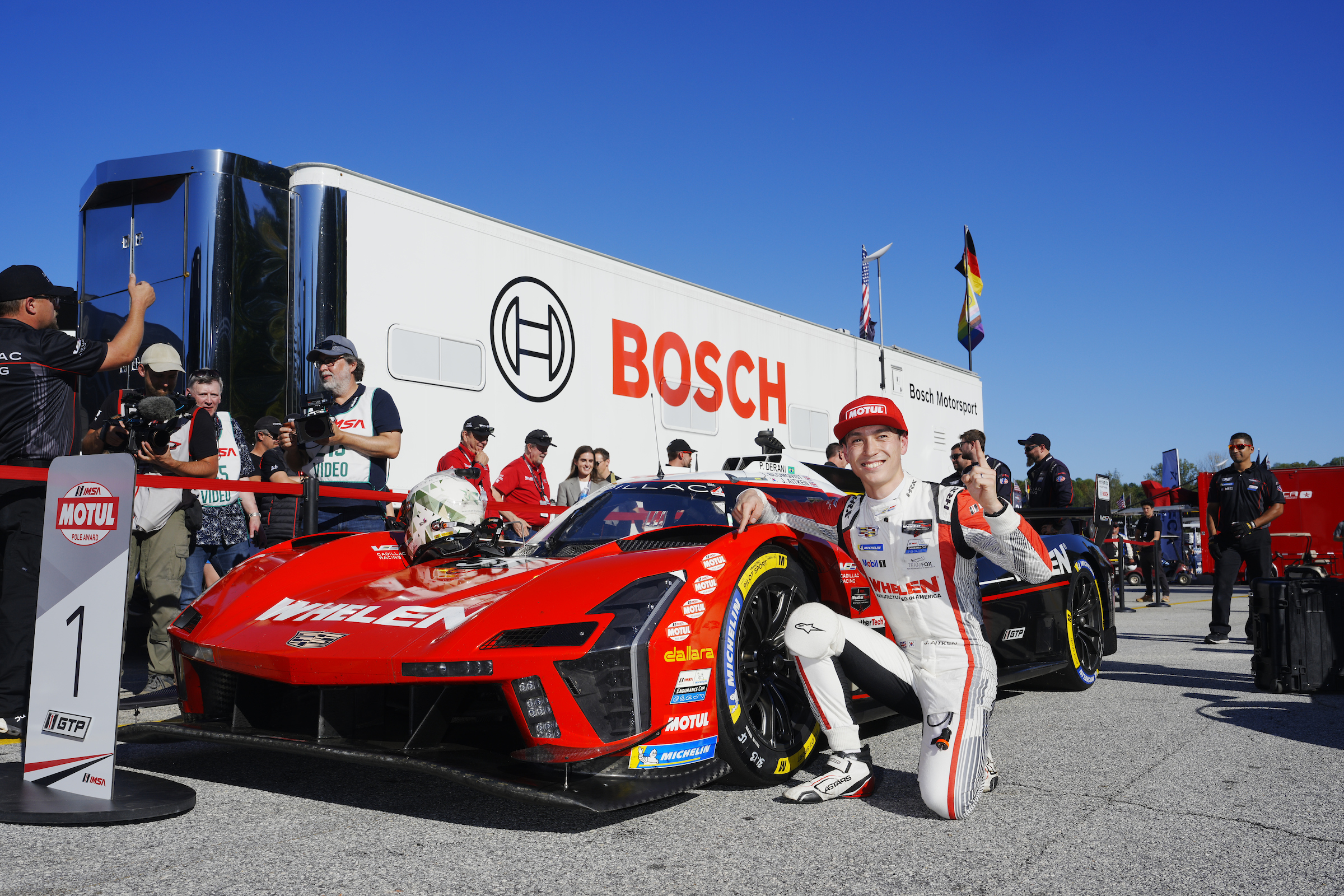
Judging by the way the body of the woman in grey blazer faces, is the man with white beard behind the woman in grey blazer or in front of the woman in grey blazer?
in front

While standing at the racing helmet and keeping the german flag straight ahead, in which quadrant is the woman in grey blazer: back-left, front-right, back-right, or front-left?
front-left

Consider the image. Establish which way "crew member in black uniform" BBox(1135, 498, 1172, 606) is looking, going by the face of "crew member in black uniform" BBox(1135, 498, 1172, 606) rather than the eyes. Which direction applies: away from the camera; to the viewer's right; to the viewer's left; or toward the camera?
toward the camera

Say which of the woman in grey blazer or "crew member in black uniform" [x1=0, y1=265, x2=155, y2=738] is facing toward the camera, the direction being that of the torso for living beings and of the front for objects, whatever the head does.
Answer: the woman in grey blazer

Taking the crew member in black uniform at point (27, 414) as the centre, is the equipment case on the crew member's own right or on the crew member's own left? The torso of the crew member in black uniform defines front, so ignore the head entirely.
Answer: on the crew member's own right

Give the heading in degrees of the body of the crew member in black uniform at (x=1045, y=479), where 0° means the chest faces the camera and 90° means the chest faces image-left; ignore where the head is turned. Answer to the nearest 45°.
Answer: approximately 45°

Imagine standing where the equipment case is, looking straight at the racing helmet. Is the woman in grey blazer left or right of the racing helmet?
right

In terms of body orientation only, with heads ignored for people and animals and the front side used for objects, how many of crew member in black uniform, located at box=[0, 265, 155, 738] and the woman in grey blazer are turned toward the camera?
1

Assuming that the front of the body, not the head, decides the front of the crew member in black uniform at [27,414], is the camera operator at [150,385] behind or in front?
in front

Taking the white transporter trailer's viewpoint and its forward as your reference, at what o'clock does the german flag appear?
The german flag is roughly at 6 o'clock from the white transporter trailer.
